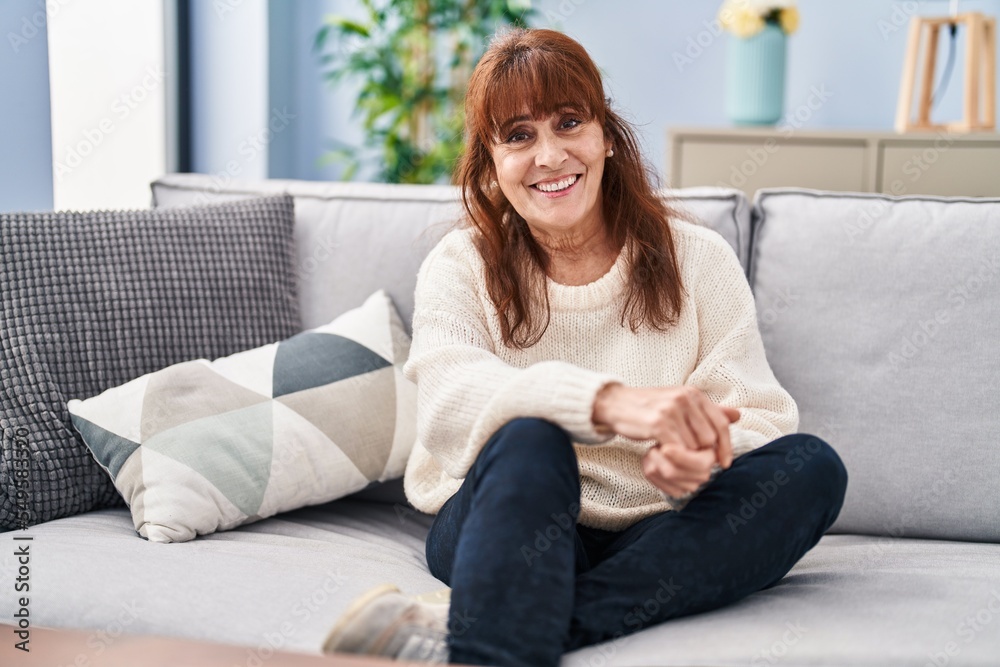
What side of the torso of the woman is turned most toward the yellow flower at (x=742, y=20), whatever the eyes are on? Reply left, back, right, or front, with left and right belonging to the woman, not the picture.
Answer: back

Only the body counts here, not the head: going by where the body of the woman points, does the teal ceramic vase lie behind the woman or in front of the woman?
behind

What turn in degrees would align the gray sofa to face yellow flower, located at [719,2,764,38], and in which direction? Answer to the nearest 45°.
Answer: approximately 180°

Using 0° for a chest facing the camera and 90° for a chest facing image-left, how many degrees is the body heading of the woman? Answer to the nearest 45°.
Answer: approximately 0°

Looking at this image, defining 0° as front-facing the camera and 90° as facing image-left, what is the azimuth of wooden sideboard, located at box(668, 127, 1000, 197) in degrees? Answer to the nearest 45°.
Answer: approximately 0°
